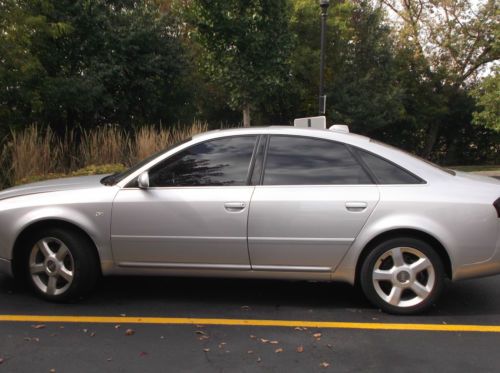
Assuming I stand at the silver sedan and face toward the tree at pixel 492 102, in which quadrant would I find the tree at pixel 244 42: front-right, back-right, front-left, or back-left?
front-left

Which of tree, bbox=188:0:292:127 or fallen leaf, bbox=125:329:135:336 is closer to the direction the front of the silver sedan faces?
the fallen leaf

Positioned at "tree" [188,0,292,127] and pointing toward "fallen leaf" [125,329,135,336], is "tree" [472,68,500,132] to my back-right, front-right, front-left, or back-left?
back-left

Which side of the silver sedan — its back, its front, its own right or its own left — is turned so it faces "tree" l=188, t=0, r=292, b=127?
right

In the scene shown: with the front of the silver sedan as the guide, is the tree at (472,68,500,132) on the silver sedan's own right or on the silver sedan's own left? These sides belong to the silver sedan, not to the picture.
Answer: on the silver sedan's own right

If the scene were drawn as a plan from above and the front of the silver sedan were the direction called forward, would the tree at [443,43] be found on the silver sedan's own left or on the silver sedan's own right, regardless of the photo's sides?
on the silver sedan's own right

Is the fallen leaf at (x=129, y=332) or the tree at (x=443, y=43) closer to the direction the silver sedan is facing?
the fallen leaf

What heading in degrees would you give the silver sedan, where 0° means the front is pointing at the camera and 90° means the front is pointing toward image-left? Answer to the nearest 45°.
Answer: approximately 90°

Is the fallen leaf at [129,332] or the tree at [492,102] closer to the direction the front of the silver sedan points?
the fallen leaf
